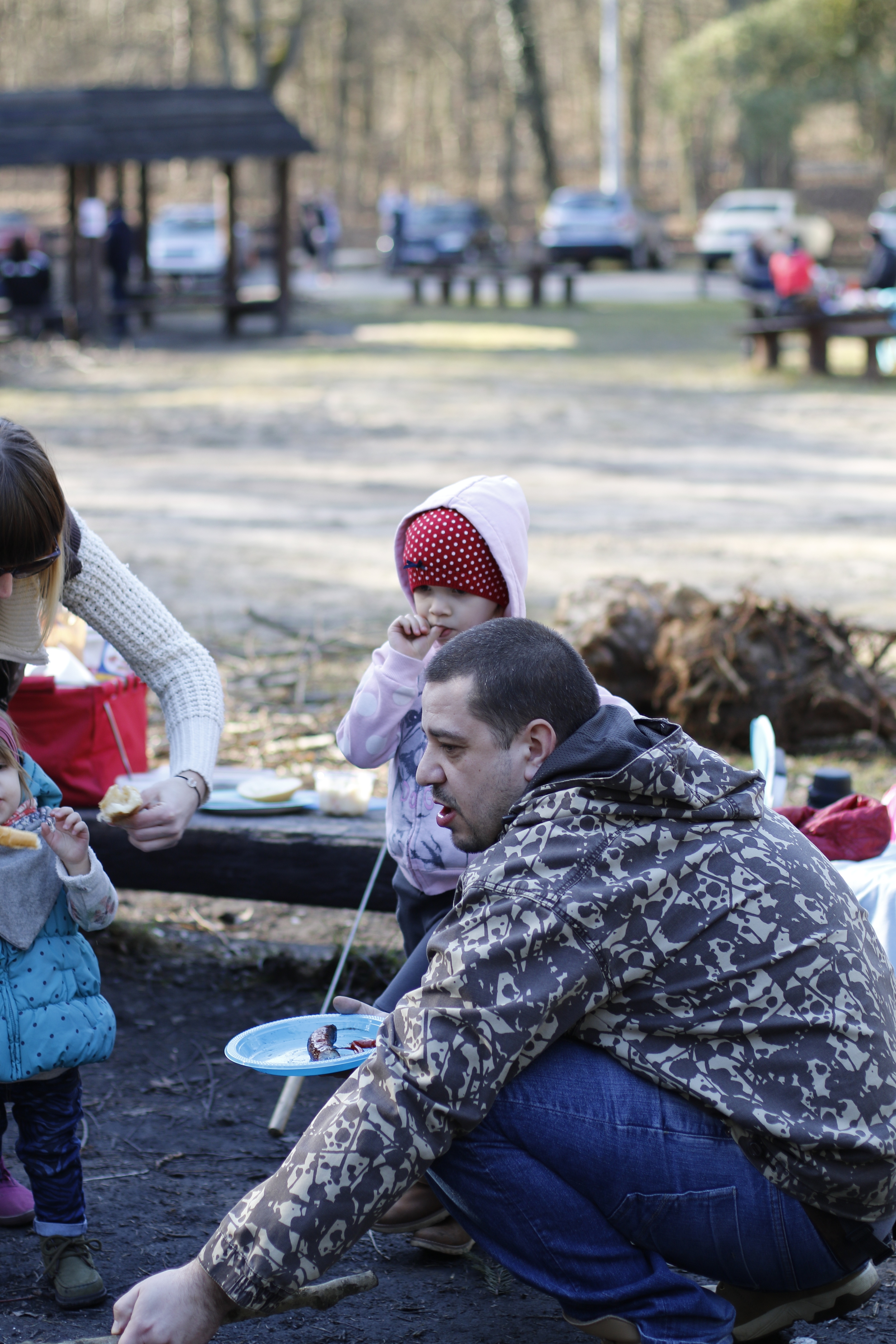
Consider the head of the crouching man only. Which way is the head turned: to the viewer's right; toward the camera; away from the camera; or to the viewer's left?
to the viewer's left

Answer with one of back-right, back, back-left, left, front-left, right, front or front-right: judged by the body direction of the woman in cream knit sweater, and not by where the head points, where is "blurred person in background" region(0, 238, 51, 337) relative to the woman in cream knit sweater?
back

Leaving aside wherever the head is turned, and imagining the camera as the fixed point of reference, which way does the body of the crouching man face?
to the viewer's left
